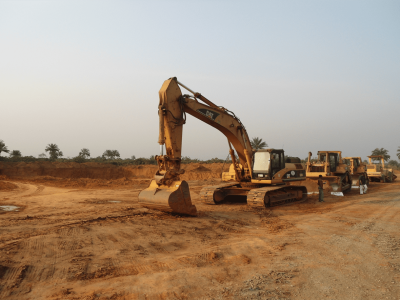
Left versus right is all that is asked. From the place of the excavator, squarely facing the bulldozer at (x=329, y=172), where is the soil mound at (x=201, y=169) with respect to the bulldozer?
left

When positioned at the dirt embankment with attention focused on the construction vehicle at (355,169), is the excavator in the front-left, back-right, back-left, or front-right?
front-right

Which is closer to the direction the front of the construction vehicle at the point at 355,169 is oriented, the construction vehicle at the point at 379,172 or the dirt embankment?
the dirt embankment

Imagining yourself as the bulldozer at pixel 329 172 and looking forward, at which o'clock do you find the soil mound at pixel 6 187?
The soil mound is roughly at 1 o'clock from the bulldozer.

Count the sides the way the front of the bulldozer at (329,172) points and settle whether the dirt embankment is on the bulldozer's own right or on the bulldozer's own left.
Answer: on the bulldozer's own right

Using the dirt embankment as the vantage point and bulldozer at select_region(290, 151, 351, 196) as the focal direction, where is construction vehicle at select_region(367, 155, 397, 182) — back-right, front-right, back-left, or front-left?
front-left

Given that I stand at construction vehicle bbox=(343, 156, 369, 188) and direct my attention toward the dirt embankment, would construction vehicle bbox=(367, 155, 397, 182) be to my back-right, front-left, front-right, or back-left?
back-right

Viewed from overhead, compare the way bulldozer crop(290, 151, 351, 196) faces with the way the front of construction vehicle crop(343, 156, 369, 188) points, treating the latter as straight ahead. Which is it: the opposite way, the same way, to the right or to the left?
the same way

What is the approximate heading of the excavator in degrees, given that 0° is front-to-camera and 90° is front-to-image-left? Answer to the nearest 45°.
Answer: approximately 45°

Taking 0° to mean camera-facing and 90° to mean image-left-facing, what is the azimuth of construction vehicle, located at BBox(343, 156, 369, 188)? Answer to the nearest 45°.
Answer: approximately 45°

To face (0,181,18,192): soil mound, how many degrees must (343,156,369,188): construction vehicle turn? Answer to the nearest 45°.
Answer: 0° — it already faces it

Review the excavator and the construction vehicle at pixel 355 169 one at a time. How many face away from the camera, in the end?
0

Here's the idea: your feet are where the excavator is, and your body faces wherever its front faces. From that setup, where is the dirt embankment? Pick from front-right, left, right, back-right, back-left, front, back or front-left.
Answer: right

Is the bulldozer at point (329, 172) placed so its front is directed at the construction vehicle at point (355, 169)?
no

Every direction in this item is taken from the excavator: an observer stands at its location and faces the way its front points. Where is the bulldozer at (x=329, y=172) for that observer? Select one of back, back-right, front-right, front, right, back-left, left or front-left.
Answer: back

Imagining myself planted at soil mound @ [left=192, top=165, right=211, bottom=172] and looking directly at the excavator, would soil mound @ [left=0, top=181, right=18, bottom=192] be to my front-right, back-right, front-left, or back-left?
front-right
